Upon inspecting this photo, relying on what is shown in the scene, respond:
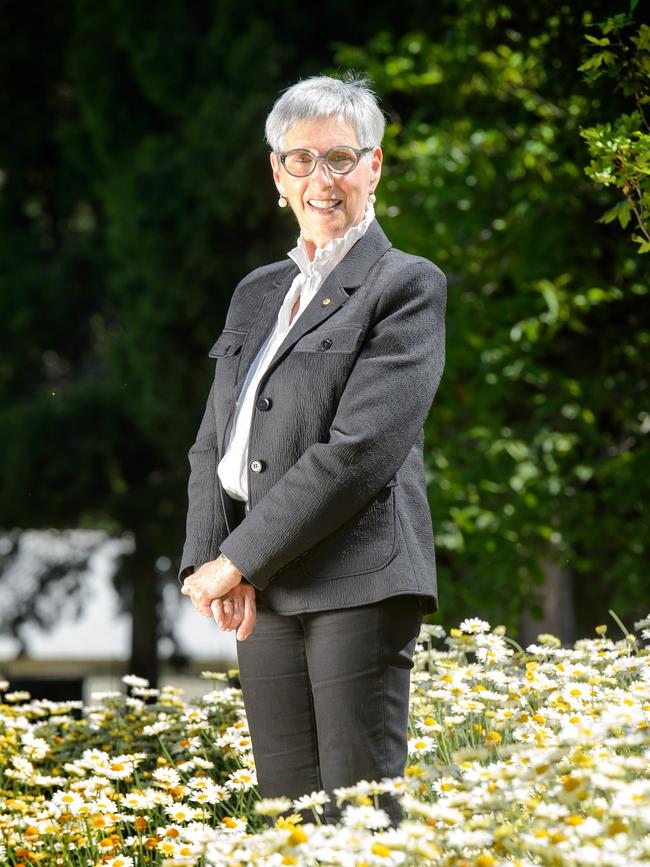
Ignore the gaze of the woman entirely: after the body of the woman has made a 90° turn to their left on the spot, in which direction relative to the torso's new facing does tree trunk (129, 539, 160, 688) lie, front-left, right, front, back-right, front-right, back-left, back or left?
back-left

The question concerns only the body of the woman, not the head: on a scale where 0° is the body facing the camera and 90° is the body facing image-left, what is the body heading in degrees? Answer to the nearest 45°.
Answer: approximately 45°
